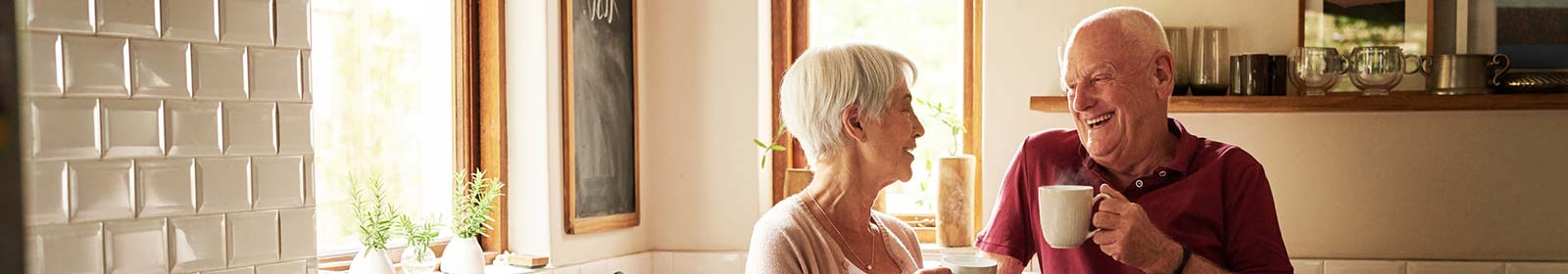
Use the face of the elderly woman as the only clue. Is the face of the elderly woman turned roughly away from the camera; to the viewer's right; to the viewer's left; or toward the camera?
to the viewer's right

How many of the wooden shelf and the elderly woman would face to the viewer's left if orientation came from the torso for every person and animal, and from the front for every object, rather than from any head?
0

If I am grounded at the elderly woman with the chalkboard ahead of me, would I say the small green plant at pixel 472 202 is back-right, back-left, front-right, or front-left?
front-left

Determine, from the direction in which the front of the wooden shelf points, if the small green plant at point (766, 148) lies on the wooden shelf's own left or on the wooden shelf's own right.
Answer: on the wooden shelf's own right

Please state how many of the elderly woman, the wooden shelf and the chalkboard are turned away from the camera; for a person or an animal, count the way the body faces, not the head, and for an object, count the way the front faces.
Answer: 0

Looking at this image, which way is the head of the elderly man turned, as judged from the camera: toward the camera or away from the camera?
toward the camera

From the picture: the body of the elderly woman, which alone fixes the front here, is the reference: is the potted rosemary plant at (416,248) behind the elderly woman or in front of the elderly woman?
behind

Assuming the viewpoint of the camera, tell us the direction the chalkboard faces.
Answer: facing the viewer and to the right of the viewer

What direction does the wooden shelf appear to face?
toward the camera

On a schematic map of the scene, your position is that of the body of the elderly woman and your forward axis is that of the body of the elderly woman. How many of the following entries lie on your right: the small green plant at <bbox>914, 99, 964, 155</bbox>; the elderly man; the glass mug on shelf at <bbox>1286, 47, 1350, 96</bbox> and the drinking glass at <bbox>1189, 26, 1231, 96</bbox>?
0
